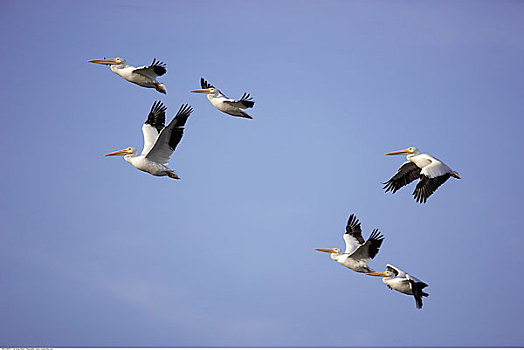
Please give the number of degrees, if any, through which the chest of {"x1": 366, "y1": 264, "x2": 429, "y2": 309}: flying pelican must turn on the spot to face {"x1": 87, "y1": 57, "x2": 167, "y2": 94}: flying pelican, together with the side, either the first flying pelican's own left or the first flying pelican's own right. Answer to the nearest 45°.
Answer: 0° — it already faces it

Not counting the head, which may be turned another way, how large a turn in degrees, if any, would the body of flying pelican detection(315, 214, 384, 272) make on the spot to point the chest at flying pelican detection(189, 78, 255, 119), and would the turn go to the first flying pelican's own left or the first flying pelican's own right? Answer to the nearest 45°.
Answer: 0° — it already faces it

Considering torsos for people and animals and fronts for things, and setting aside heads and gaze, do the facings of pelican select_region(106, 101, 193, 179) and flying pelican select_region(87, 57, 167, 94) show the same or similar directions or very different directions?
same or similar directions

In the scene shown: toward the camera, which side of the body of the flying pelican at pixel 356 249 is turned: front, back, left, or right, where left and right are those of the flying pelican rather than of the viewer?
left

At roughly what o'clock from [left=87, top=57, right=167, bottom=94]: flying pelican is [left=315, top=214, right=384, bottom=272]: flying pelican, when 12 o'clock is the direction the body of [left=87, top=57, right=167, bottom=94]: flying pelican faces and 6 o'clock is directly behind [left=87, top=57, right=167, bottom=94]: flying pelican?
[left=315, top=214, right=384, bottom=272]: flying pelican is roughly at 6 o'clock from [left=87, top=57, right=167, bottom=94]: flying pelican.

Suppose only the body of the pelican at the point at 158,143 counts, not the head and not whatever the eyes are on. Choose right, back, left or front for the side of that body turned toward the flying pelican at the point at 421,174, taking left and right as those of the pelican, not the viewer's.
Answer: back

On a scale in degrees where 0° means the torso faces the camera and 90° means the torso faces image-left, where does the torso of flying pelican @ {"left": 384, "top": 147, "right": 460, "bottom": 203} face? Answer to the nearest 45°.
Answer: approximately 90°

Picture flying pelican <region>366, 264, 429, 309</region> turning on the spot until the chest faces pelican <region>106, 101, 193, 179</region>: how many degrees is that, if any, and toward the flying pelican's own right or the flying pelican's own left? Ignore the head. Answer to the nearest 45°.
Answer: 0° — it already faces it

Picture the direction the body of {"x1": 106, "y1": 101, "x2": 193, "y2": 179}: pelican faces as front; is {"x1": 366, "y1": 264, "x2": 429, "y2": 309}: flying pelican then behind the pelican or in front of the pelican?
behind

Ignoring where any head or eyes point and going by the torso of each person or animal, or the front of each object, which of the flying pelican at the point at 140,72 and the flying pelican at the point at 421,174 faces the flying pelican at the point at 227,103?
the flying pelican at the point at 421,174

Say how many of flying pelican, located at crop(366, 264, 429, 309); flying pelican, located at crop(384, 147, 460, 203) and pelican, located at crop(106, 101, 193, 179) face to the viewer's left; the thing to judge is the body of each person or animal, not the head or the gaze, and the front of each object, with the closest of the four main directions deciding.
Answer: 3

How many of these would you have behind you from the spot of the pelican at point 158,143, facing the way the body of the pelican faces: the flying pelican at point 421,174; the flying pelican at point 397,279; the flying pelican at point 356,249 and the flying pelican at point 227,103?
4

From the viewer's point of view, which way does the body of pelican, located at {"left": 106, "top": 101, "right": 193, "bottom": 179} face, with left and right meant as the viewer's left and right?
facing to the left of the viewer

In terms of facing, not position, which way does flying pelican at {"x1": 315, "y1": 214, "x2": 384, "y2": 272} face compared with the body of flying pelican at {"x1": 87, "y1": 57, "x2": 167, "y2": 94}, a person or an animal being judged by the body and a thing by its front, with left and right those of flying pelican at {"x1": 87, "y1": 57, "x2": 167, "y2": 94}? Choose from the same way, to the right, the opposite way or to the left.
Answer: the same way

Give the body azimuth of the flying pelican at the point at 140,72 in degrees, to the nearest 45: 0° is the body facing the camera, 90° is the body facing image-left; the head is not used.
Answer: approximately 90°

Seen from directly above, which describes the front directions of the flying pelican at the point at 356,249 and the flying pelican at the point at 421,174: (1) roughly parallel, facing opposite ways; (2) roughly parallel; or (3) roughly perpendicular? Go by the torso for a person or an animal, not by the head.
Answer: roughly parallel
